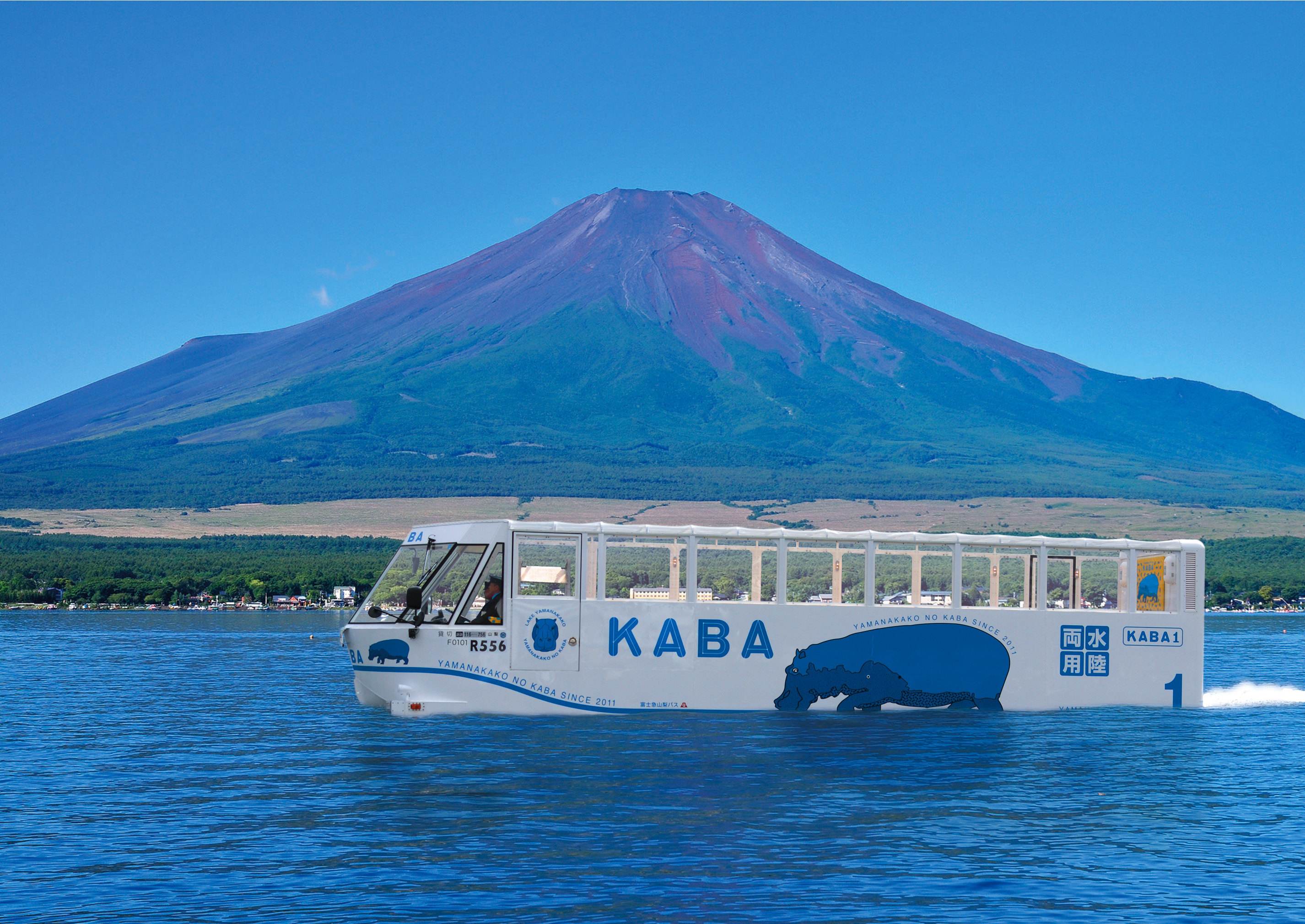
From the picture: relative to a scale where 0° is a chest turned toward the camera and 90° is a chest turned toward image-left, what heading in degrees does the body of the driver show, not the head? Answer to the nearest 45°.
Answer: approximately 90°

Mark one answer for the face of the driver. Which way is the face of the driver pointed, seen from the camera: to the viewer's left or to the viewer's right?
to the viewer's left

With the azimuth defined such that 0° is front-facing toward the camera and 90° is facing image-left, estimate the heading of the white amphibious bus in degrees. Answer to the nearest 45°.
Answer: approximately 90°
